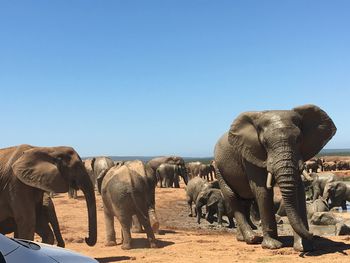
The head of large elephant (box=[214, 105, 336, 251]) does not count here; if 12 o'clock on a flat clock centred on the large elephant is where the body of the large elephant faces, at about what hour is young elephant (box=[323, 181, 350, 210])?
The young elephant is roughly at 8 o'clock from the large elephant.

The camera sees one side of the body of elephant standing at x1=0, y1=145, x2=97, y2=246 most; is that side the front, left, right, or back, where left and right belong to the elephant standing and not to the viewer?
right

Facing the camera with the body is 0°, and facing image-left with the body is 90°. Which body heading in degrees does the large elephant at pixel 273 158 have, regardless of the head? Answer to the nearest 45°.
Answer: approximately 315°

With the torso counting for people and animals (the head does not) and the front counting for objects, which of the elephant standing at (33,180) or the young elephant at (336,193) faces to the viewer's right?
the elephant standing

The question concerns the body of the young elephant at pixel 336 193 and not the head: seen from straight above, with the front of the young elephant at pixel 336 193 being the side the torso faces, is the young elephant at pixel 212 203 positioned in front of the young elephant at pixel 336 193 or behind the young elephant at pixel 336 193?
in front

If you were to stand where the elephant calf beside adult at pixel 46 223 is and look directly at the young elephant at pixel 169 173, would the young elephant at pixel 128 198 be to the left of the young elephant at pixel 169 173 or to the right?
right

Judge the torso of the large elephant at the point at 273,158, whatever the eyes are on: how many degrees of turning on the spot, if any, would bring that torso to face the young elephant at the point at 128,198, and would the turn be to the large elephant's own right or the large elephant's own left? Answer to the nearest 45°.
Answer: approximately 135° to the large elephant's own right
